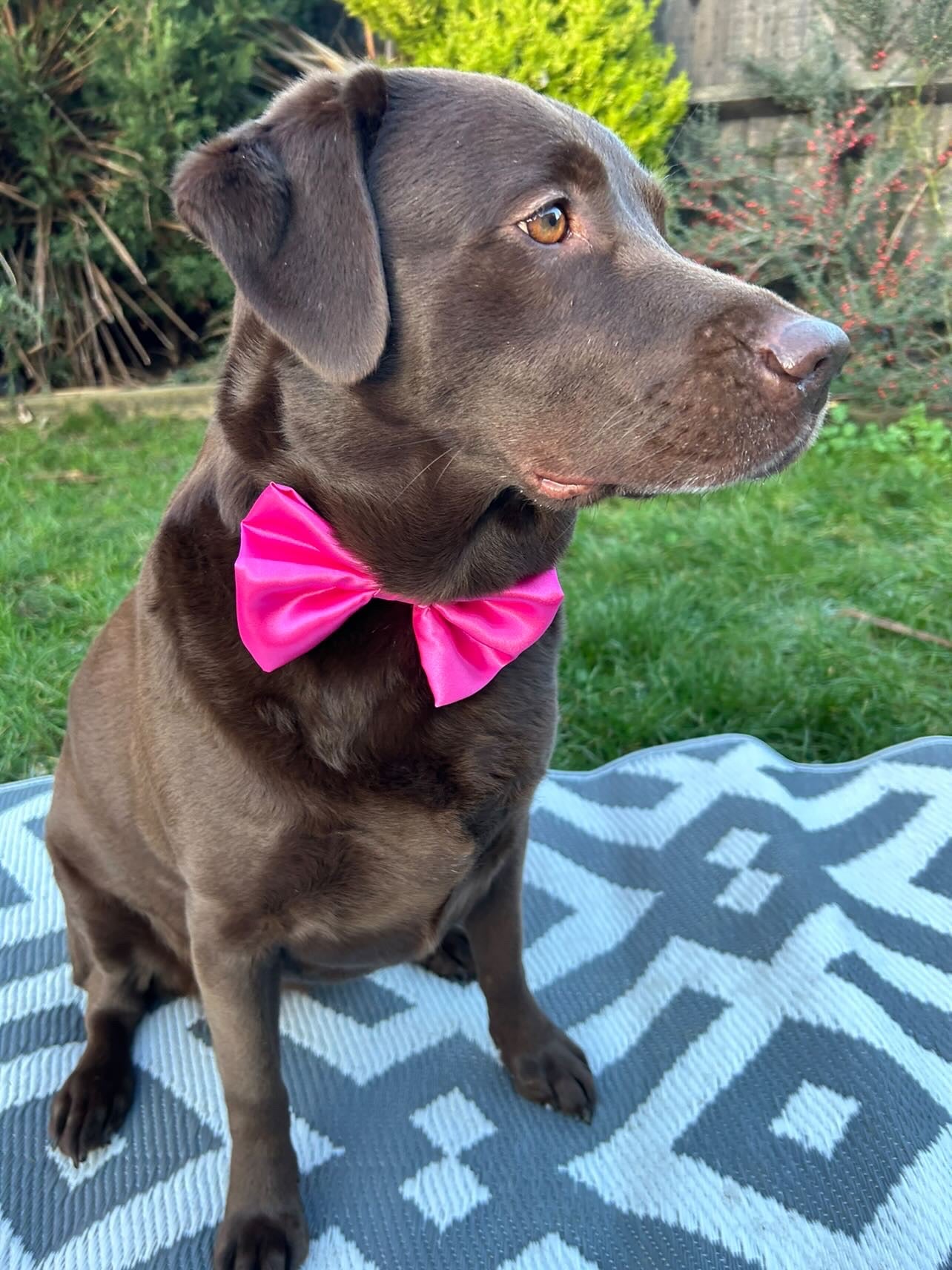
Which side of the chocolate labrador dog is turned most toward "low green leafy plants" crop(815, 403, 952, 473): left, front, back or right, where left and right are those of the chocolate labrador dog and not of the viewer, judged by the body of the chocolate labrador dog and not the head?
left

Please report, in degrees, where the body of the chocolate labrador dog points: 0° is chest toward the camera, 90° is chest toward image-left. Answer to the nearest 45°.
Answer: approximately 315°

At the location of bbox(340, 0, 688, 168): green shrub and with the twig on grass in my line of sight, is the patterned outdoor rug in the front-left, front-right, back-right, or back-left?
front-right

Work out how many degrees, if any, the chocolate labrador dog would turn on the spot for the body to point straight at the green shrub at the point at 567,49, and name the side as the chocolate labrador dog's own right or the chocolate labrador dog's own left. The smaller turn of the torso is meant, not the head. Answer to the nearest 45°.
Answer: approximately 135° to the chocolate labrador dog's own left

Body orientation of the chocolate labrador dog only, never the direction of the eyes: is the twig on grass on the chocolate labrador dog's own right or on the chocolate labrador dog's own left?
on the chocolate labrador dog's own left
